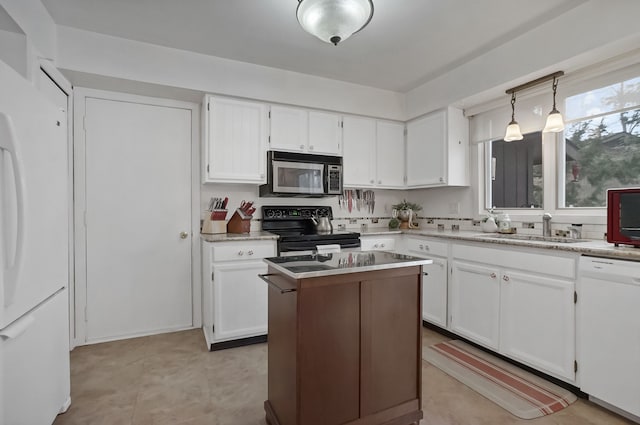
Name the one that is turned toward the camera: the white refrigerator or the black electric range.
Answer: the black electric range

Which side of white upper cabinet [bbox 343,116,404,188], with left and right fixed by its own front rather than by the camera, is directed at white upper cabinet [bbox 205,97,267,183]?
right

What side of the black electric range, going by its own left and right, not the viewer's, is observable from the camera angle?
front

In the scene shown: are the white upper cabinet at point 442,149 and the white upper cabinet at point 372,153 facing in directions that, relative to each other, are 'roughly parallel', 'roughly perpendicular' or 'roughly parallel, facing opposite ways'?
roughly perpendicular

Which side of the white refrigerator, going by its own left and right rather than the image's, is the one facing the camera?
right

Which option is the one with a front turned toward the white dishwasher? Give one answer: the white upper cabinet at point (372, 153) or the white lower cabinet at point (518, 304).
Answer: the white upper cabinet

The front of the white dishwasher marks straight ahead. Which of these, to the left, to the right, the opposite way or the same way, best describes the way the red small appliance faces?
the same way

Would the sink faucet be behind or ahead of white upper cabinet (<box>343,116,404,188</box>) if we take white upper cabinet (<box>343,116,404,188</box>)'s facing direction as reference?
ahead

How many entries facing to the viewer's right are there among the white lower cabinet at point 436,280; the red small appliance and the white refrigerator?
1

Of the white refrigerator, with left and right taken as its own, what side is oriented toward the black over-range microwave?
front

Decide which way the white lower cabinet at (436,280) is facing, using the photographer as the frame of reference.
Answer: facing the viewer and to the left of the viewer

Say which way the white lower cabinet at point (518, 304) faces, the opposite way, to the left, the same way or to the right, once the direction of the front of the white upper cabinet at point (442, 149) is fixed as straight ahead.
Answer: the same way

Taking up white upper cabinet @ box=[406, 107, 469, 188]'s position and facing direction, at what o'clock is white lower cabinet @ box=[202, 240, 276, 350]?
The white lower cabinet is roughly at 12 o'clock from the white upper cabinet.

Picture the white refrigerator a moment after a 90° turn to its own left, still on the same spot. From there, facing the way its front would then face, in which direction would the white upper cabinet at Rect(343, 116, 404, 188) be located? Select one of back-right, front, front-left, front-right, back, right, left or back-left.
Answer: right
